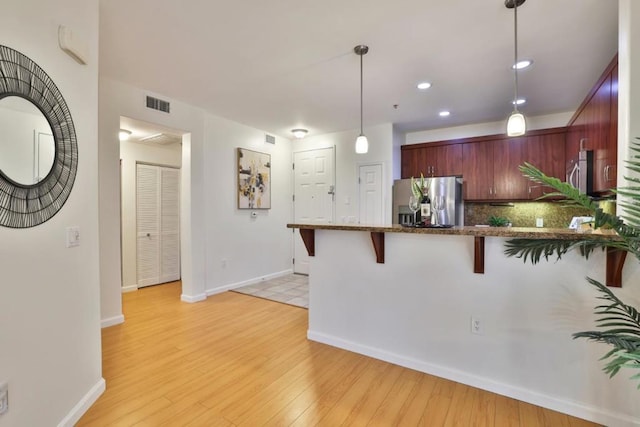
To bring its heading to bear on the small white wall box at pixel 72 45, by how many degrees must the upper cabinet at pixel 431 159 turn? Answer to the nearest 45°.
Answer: approximately 45° to its right

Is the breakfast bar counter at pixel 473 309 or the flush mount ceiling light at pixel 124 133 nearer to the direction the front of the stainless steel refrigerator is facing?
the breakfast bar counter

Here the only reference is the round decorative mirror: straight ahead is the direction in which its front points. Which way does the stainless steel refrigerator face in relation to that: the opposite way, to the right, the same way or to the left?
to the right

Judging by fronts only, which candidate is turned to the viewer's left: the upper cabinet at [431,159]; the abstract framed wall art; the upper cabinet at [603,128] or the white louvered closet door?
the upper cabinet at [603,128]

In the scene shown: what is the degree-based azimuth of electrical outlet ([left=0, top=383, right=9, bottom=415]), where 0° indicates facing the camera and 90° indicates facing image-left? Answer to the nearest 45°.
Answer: approximately 315°

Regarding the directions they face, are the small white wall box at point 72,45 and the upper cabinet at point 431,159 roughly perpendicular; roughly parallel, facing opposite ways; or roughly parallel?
roughly perpendicular

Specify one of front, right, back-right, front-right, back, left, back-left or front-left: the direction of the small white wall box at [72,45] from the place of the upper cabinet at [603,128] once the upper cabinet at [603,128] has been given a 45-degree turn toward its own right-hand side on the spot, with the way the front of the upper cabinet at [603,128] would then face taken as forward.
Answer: left

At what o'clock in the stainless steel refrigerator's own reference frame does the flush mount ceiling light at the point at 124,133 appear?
The flush mount ceiling light is roughly at 2 o'clock from the stainless steel refrigerator.

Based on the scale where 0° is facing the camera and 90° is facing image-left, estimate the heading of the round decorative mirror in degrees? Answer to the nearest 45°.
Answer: approximately 315°

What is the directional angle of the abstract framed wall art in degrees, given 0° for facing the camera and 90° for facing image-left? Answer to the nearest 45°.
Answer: approximately 315°

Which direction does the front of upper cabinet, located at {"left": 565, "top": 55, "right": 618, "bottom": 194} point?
to the viewer's left

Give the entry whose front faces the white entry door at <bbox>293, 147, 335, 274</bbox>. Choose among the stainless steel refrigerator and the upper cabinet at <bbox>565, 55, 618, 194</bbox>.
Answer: the upper cabinet

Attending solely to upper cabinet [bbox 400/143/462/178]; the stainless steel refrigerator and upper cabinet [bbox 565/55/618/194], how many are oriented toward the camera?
2

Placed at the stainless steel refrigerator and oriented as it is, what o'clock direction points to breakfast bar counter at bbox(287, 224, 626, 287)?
The breakfast bar counter is roughly at 12 o'clock from the stainless steel refrigerator.

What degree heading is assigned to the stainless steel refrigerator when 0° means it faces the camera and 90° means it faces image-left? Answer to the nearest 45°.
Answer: approximately 0°

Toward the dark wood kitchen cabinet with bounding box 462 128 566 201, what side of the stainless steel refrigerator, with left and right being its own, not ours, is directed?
left

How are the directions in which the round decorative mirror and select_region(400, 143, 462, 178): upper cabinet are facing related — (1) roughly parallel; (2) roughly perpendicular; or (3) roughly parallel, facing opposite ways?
roughly perpendicular
